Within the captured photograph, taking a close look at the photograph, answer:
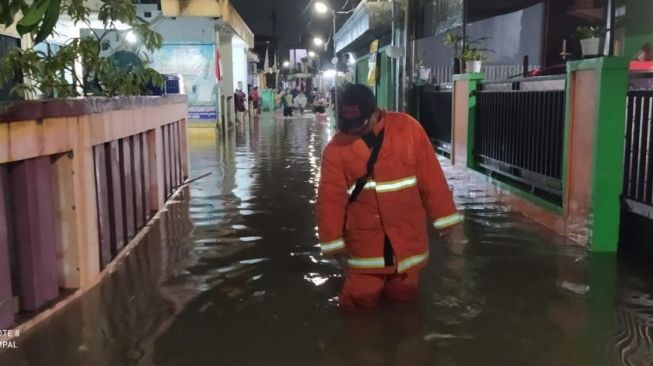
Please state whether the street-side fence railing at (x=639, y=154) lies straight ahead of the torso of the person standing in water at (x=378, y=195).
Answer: no

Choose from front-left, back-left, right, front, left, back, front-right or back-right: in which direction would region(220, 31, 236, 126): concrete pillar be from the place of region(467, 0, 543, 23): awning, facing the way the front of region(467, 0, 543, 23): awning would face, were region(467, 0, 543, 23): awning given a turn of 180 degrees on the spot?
left

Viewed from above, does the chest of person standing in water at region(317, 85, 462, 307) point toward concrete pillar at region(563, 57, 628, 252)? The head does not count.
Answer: no

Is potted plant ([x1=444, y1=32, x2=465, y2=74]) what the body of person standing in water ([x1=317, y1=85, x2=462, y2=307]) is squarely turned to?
no

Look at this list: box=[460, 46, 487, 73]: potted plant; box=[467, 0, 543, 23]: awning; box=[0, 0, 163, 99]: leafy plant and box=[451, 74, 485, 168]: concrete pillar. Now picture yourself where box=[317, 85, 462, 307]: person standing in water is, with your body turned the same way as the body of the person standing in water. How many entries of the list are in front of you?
0

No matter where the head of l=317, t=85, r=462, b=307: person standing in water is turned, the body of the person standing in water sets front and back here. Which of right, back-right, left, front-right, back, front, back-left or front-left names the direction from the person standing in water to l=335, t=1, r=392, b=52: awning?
back

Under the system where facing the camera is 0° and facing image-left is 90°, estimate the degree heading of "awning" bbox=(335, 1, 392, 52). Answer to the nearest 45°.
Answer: approximately 90°

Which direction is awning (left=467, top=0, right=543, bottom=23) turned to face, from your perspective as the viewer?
facing the viewer and to the left of the viewer

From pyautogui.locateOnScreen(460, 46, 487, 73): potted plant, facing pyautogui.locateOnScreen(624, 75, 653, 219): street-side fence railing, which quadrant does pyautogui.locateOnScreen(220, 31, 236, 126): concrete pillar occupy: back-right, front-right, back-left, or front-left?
back-right

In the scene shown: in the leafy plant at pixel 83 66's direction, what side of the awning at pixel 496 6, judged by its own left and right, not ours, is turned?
front

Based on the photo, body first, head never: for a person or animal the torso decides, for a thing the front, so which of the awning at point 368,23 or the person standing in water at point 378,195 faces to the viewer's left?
the awning

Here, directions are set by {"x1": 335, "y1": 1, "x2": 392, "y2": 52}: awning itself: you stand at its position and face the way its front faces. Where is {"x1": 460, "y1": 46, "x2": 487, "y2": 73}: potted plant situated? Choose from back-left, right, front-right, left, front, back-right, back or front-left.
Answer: left

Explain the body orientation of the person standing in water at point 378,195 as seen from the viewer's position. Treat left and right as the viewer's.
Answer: facing the viewer

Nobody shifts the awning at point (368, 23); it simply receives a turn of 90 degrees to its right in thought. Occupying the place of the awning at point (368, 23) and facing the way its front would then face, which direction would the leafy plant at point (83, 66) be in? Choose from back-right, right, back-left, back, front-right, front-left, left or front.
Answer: back

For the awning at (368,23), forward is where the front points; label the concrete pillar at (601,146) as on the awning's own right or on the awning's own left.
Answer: on the awning's own left
